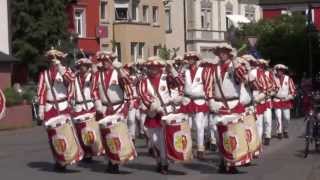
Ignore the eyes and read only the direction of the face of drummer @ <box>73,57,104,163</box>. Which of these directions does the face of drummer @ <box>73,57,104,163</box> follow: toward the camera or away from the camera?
toward the camera

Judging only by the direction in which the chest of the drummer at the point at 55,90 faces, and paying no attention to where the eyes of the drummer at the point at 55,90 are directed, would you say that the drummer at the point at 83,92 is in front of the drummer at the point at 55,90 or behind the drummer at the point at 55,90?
behind

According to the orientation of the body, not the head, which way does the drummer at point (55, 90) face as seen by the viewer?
toward the camera

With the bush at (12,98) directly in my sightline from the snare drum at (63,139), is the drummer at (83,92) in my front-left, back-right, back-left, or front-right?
front-right

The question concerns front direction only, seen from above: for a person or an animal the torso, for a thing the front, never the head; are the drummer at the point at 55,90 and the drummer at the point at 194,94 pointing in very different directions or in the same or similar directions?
same or similar directions

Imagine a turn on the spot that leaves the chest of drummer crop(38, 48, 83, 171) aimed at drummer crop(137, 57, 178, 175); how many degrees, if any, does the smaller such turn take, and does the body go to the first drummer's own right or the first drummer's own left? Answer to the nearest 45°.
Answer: approximately 45° to the first drummer's own left

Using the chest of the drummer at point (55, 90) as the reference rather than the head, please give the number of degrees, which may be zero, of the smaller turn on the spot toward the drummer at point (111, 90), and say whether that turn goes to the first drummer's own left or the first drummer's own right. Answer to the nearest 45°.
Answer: approximately 90° to the first drummer's own left

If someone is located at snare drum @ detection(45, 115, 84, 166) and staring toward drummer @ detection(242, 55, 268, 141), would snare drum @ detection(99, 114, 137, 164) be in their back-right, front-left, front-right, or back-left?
front-right

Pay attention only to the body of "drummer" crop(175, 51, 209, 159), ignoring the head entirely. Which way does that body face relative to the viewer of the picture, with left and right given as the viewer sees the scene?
facing the viewer

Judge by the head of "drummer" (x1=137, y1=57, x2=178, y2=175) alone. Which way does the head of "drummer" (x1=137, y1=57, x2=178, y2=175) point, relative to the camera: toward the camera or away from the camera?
toward the camera

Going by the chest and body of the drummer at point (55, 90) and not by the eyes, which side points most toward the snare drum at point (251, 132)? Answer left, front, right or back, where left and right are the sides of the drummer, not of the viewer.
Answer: left

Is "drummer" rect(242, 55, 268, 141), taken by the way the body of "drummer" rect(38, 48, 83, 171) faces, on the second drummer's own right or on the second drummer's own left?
on the second drummer's own left

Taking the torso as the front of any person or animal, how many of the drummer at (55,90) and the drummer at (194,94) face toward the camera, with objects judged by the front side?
2

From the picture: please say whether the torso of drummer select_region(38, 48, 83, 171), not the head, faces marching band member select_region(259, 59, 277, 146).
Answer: no
